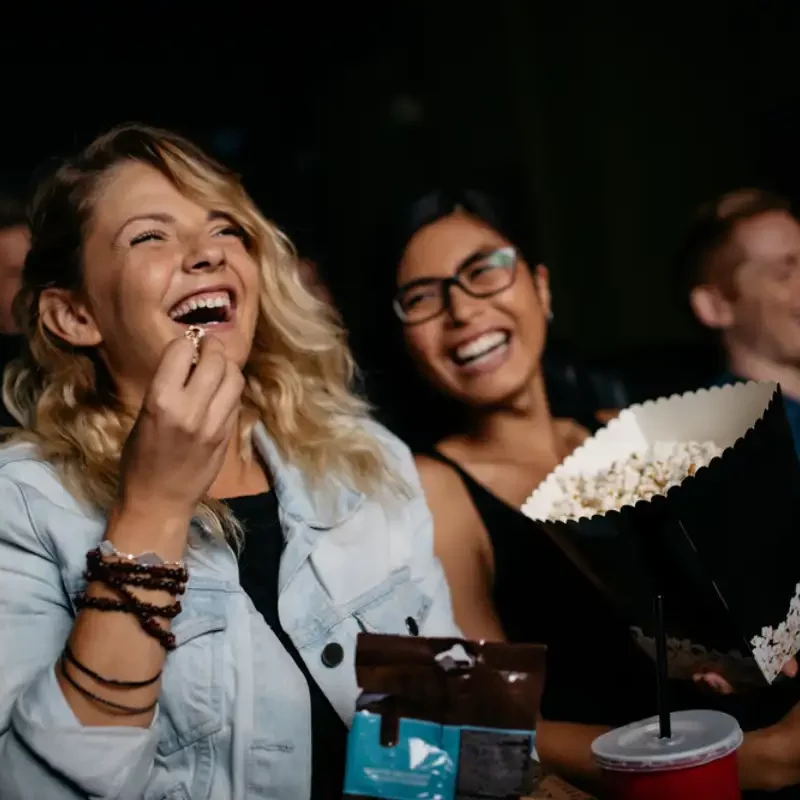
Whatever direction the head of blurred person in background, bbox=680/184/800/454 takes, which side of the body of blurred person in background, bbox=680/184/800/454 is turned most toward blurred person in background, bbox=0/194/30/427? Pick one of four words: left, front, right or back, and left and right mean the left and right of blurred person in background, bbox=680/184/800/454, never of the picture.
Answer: right
